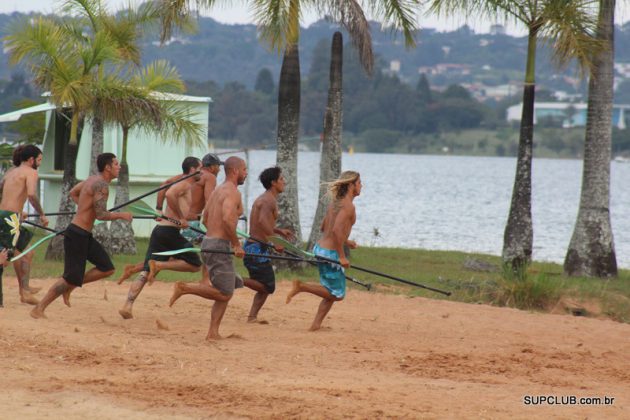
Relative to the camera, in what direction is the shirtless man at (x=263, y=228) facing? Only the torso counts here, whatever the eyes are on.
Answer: to the viewer's right

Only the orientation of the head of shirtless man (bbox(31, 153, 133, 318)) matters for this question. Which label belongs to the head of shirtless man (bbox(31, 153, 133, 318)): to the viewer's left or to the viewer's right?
to the viewer's right

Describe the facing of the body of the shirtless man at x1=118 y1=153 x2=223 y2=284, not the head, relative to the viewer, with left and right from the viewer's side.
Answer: facing to the right of the viewer

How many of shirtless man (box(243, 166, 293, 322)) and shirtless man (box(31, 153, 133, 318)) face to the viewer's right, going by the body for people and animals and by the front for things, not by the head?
2

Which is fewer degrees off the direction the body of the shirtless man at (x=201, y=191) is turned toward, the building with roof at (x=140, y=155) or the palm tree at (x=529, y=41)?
the palm tree

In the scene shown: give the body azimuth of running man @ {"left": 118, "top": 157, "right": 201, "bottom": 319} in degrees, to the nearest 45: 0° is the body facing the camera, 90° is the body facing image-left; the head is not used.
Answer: approximately 270°

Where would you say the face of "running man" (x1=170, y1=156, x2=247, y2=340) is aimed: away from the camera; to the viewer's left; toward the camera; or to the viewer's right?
to the viewer's right

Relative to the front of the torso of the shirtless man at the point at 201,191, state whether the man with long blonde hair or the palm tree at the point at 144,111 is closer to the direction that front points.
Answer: the man with long blonde hair

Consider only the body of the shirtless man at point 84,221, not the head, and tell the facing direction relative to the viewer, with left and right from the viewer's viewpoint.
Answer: facing to the right of the viewer

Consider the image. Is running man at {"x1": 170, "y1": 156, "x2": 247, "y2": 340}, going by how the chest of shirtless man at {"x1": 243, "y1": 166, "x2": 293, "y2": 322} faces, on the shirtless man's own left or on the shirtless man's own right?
on the shirtless man's own right

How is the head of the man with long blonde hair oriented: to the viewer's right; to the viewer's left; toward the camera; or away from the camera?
to the viewer's right

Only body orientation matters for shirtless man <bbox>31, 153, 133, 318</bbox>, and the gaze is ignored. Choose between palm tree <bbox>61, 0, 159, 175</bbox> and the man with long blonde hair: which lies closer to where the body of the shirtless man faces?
the man with long blonde hair

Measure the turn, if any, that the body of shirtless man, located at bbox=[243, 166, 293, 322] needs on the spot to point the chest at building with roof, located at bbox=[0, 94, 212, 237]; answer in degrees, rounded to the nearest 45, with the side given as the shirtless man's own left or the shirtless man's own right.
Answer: approximately 90° to the shirtless man's own left
